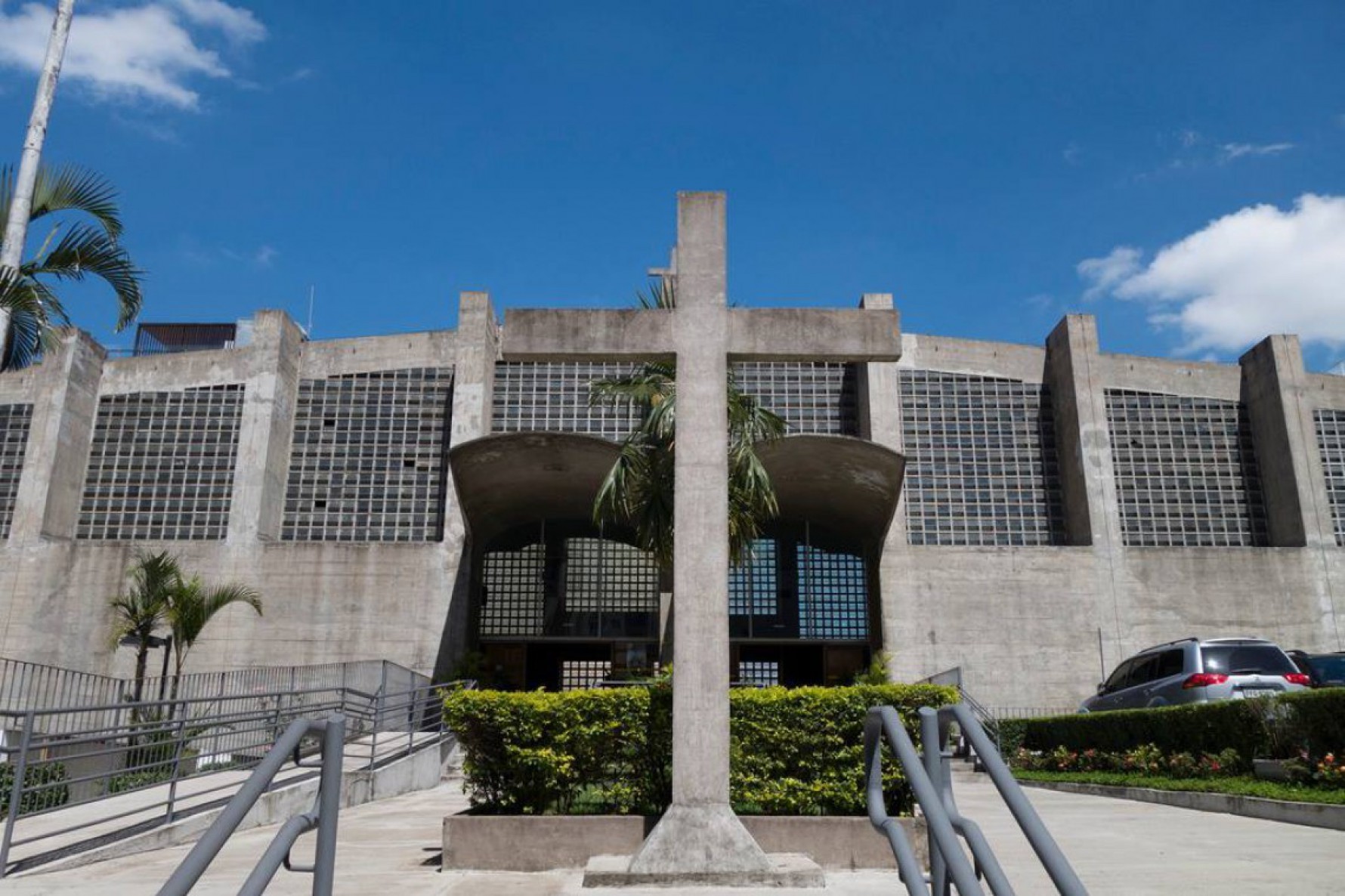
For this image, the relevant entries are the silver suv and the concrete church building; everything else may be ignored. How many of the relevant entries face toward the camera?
1

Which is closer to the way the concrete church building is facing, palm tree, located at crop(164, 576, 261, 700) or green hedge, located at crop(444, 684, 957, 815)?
the green hedge

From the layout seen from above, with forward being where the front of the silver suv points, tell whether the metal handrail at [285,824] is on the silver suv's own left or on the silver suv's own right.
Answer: on the silver suv's own left

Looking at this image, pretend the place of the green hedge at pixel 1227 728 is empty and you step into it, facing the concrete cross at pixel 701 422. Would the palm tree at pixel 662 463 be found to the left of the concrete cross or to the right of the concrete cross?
right

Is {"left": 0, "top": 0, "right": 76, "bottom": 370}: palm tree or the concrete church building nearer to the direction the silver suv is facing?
the concrete church building

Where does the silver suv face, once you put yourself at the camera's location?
facing away from the viewer and to the left of the viewer

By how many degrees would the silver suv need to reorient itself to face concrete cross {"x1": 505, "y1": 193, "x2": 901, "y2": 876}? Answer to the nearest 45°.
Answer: approximately 135° to its left

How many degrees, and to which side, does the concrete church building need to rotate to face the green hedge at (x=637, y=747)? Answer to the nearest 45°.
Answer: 0° — it already faces it

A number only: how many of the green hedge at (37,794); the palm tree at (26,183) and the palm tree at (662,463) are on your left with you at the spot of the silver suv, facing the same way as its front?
3

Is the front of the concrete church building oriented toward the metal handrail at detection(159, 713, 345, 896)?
yes

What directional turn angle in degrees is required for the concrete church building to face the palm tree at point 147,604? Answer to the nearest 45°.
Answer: approximately 45° to its right

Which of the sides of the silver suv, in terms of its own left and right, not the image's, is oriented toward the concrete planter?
left

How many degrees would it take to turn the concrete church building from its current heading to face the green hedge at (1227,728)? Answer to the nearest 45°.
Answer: approximately 45° to its left

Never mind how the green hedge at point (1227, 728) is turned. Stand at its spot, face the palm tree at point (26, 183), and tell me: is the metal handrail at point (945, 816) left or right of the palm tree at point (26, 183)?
left

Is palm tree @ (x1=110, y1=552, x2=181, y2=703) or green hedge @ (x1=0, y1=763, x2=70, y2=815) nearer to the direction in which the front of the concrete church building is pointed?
the green hedge

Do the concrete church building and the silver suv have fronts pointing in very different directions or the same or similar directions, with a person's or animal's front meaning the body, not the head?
very different directions
